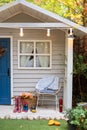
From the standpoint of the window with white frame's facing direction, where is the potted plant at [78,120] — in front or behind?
in front

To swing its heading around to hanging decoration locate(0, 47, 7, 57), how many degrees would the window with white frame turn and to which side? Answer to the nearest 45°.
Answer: approximately 90° to its right

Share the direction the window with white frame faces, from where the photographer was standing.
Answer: facing the viewer

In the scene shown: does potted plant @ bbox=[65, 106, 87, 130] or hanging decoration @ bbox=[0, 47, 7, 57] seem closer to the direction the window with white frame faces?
the potted plant
